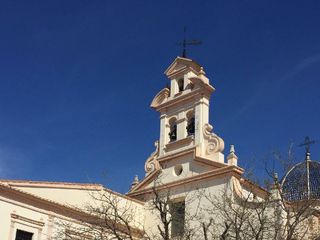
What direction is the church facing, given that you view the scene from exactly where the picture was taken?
facing the viewer and to the left of the viewer
